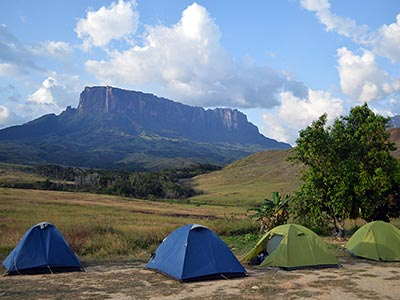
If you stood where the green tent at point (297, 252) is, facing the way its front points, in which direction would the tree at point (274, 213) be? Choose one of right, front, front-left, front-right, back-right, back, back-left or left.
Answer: back-right

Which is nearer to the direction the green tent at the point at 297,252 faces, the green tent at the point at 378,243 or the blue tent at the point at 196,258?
the blue tent

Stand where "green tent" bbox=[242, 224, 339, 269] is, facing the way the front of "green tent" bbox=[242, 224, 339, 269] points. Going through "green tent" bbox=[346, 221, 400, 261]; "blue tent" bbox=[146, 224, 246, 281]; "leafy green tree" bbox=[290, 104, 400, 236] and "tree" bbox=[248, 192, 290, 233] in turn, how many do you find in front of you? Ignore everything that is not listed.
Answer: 1

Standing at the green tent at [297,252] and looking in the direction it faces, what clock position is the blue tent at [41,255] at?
The blue tent is roughly at 1 o'clock from the green tent.

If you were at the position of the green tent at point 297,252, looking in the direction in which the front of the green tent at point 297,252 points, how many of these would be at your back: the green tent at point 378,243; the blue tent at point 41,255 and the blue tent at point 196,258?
1

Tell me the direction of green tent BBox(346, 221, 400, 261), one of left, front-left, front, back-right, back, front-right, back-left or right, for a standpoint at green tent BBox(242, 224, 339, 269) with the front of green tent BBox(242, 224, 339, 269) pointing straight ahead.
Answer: back

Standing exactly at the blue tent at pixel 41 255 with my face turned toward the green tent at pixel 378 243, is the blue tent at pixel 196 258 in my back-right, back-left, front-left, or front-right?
front-right

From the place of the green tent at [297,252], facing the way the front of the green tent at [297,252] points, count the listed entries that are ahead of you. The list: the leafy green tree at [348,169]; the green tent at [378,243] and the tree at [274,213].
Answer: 0

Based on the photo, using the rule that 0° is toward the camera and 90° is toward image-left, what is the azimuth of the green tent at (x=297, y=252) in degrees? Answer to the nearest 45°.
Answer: approximately 45°

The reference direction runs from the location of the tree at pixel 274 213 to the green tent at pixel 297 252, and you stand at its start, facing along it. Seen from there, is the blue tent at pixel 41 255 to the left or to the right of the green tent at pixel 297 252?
right

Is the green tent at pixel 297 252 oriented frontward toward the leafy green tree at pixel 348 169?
no

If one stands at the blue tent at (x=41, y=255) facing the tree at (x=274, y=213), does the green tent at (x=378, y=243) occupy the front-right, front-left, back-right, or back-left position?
front-right

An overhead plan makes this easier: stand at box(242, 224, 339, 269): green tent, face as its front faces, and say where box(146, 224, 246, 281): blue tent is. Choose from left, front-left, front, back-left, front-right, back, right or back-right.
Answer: front
